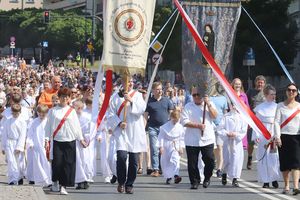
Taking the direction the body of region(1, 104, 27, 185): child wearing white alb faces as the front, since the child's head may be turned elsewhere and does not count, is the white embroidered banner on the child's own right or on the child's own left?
on the child's own left

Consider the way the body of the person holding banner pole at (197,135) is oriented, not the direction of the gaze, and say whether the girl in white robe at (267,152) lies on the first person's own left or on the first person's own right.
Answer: on the first person's own left

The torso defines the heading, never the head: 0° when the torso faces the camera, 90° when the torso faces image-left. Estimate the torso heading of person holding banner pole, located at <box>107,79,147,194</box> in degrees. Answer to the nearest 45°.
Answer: approximately 0°

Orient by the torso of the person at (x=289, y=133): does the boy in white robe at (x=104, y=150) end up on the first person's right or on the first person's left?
on the first person's right

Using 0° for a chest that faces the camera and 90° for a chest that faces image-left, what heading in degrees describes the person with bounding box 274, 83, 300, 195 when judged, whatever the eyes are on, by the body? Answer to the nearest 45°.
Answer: approximately 0°

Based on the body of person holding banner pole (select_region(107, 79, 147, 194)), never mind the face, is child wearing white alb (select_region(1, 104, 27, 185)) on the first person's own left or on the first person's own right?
on the first person's own right
